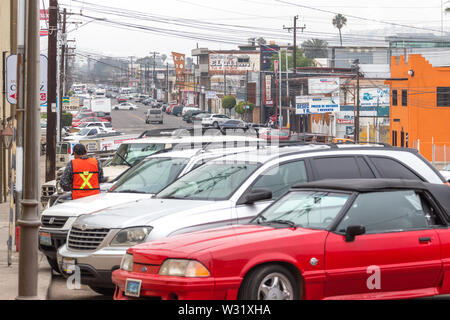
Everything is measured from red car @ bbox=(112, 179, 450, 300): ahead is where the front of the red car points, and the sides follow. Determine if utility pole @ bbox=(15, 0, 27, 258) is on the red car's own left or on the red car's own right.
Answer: on the red car's own right

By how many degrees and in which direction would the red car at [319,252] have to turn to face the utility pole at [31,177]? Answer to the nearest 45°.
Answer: approximately 45° to its right

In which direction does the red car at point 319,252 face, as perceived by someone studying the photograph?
facing the viewer and to the left of the viewer

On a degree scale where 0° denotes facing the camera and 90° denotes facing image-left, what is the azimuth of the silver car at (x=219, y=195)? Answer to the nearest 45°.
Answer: approximately 45°

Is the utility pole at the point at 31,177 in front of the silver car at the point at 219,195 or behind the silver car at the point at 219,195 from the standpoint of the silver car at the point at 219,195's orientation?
in front

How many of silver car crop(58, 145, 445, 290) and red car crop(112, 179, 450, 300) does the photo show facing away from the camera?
0
